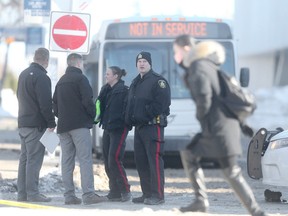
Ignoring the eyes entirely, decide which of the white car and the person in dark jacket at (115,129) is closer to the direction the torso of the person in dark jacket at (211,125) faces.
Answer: the person in dark jacket

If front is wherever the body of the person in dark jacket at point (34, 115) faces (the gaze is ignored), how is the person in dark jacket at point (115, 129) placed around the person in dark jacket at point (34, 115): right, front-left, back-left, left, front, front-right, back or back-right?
front-right

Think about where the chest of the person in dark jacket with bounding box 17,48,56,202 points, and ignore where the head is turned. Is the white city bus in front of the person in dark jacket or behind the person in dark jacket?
in front

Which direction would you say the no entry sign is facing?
toward the camera

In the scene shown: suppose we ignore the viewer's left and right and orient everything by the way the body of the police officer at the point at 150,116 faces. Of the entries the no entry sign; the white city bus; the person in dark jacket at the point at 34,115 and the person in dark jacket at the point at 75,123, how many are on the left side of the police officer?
0

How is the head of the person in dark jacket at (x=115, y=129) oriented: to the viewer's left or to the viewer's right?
to the viewer's left

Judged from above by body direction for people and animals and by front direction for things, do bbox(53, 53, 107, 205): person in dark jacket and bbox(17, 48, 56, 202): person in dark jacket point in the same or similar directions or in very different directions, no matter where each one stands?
same or similar directions

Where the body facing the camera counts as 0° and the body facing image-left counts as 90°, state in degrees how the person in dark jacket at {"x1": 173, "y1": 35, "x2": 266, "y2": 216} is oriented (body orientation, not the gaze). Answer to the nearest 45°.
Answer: approximately 90°

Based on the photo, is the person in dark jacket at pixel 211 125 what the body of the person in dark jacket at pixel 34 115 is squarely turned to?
no

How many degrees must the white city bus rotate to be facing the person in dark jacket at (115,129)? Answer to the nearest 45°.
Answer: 0° — it already faces them

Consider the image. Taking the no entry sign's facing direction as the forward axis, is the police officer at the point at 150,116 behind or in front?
in front

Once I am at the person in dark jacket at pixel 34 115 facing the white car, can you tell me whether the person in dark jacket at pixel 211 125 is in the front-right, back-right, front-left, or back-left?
front-right

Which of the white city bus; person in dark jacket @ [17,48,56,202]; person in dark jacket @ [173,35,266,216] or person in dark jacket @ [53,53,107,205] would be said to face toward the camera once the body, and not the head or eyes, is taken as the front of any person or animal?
the white city bus

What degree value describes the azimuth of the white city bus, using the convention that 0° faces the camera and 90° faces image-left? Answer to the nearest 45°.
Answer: approximately 0°

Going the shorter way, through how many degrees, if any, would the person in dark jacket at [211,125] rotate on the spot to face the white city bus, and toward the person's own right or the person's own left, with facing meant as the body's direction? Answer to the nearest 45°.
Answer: approximately 90° to the person's own right

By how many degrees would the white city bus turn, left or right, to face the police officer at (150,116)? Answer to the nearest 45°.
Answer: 0° — it already faces them

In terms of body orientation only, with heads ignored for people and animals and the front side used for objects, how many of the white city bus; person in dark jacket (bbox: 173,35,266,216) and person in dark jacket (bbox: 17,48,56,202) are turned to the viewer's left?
1

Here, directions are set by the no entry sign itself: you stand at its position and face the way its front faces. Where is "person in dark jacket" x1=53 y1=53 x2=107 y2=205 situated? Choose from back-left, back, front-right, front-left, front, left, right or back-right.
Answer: front
